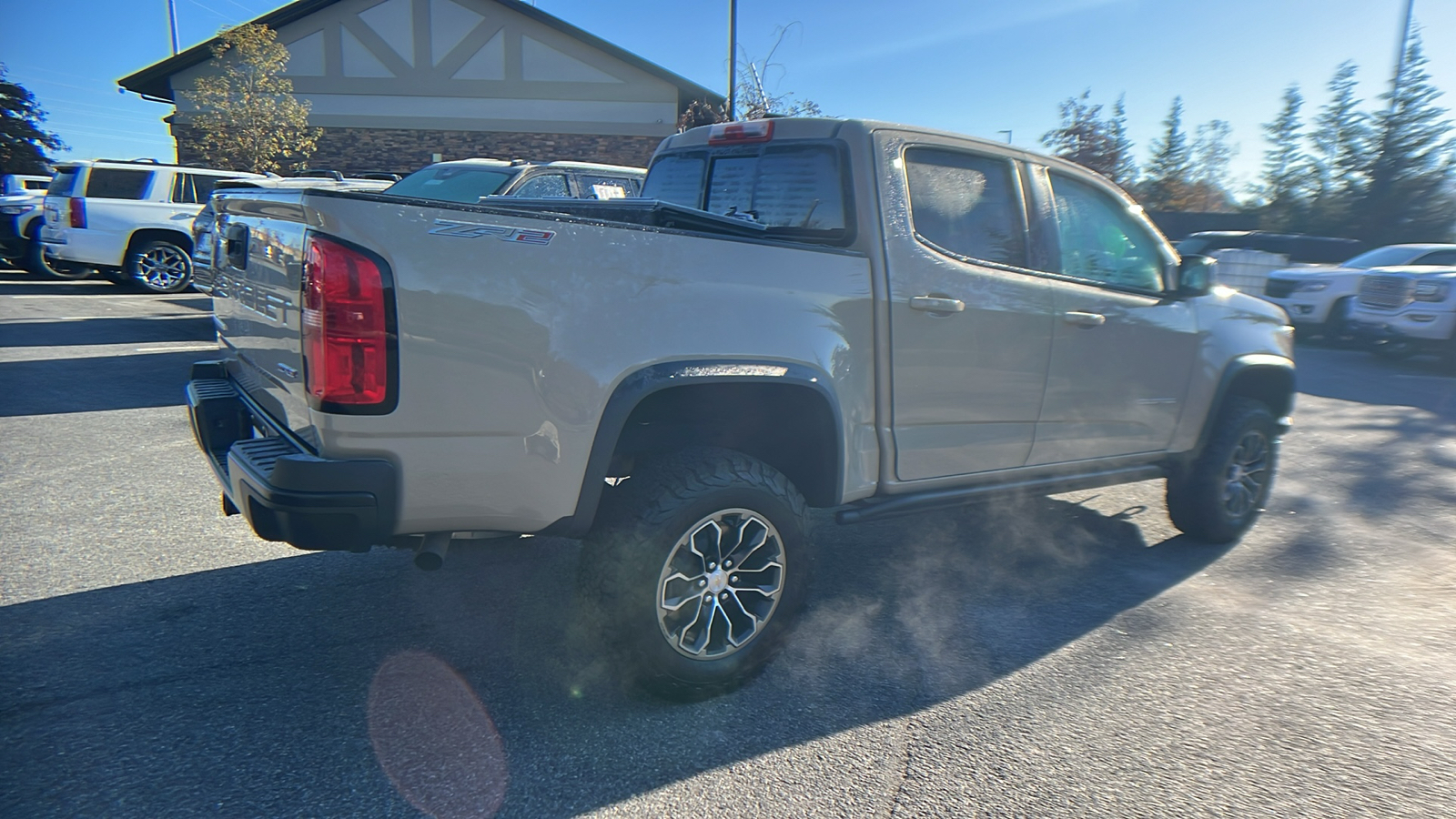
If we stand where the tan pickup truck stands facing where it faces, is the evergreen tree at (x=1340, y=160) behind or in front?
in front

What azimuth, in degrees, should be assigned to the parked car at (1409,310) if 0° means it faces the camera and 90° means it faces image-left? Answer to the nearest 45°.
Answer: approximately 45°

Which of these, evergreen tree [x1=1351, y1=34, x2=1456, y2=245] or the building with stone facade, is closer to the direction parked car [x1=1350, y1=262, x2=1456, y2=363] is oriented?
the building with stone facade

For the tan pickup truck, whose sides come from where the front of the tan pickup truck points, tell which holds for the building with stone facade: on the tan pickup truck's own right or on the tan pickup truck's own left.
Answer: on the tan pickup truck's own left

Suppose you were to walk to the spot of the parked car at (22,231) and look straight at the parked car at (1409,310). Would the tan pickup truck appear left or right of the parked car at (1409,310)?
right

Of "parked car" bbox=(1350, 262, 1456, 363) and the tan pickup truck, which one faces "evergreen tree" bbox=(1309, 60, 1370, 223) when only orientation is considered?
the tan pickup truck

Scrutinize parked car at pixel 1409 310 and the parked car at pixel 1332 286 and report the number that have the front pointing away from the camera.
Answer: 0

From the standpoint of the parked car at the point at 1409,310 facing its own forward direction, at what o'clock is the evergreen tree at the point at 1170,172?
The evergreen tree is roughly at 4 o'clock from the parked car.

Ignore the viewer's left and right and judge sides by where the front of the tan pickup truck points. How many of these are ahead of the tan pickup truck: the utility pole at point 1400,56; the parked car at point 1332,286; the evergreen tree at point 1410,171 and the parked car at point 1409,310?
4

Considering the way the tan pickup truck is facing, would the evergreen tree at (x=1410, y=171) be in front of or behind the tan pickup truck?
in front

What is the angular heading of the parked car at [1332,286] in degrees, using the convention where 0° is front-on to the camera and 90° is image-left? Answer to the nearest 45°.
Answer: approximately 45°

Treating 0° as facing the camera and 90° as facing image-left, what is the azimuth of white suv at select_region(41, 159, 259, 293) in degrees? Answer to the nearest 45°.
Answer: approximately 225°

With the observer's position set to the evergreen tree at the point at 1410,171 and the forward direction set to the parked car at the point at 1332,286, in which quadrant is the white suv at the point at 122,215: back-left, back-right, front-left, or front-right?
front-right

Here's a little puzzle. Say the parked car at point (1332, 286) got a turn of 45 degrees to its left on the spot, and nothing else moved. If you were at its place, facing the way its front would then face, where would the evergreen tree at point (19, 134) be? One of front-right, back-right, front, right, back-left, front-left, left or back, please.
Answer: right

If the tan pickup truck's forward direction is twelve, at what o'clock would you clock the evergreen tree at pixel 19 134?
The evergreen tree is roughly at 9 o'clock from the tan pickup truck.
